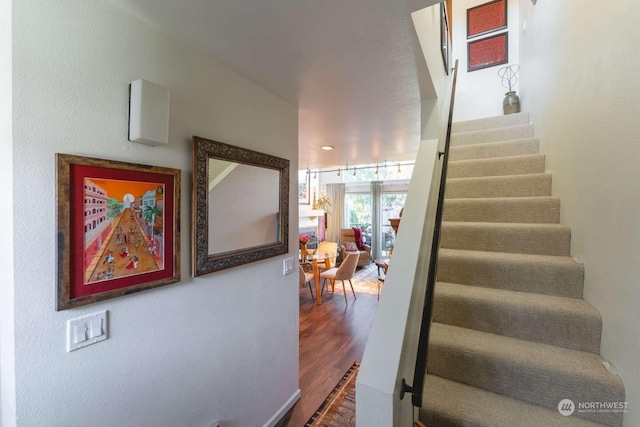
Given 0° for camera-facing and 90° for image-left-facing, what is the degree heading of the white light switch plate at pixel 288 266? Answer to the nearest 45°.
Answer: approximately 315°

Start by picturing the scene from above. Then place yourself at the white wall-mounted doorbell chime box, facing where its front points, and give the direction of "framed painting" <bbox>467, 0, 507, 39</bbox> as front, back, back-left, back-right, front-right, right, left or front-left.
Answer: front-left

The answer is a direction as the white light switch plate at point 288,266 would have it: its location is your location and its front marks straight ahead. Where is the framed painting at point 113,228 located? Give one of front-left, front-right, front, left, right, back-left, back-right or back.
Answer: right

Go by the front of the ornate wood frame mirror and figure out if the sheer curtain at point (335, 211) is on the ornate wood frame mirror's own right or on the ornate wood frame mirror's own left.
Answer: on the ornate wood frame mirror's own left

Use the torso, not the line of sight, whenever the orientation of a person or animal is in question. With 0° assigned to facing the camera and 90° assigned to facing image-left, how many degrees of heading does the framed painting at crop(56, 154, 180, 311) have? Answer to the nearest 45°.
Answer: approximately 315°

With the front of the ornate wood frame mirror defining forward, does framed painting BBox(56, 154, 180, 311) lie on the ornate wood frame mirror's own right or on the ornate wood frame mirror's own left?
on the ornate wood frame mirror's own right

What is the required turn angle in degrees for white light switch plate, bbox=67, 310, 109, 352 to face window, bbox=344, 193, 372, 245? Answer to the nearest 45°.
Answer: approximately 90° to its left

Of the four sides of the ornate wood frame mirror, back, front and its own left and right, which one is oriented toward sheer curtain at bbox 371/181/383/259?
left

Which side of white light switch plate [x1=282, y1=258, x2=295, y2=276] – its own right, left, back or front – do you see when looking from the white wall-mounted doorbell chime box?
right

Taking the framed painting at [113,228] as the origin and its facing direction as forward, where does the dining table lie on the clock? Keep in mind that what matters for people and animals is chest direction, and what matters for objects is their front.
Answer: The dining table is roughly at 9 o'clock from the framed painting.

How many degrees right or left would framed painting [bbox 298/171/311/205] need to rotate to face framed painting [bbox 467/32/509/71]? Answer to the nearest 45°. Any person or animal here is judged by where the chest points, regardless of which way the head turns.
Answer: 0° — it already faces it

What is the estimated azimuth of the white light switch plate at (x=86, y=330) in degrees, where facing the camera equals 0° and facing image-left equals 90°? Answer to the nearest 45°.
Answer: approximately 315°
